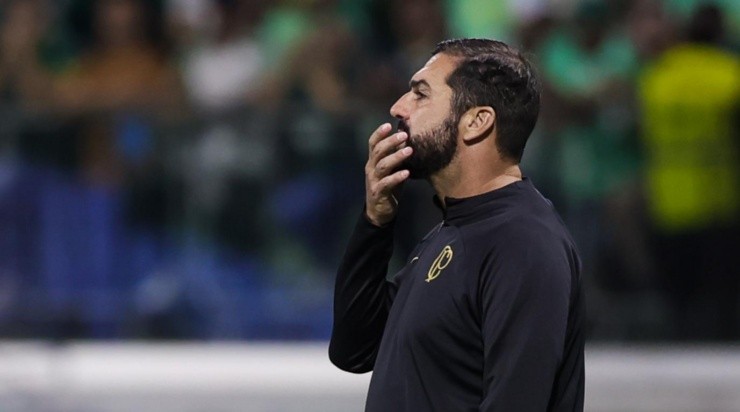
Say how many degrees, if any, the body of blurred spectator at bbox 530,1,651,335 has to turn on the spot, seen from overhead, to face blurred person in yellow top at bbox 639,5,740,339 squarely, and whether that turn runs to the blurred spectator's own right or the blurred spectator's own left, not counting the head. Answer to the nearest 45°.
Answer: approximately 90° to the blurred spectator's own left

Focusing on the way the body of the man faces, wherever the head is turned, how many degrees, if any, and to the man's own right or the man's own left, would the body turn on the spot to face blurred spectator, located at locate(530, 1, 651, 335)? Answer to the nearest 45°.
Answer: approximately 135° to the man's own right

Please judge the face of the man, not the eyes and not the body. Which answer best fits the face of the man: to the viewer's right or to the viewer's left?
to the viewer's left

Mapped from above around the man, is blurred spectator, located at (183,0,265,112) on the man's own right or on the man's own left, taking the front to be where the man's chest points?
on the man's own right

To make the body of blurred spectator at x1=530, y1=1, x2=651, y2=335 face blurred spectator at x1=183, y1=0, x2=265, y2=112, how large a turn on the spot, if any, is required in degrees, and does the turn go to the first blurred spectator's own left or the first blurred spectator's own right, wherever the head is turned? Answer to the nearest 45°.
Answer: approximately 90° to the first blurred spectator's own right
